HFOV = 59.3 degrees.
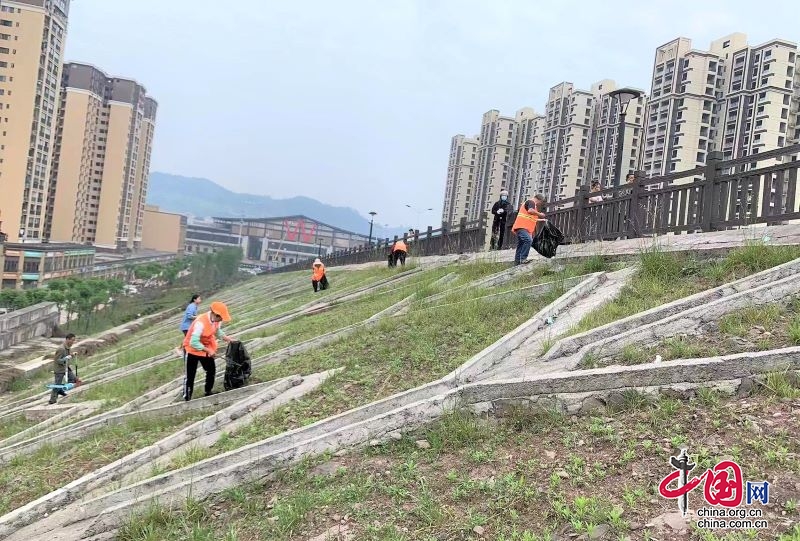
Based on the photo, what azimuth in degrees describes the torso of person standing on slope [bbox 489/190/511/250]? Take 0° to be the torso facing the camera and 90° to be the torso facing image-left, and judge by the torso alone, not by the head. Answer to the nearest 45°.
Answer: approximately 0°

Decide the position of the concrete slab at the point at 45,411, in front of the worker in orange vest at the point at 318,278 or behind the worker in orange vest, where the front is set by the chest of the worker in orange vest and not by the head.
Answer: in front

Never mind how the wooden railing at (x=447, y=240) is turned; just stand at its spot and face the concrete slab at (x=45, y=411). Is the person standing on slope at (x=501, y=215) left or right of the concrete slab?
left

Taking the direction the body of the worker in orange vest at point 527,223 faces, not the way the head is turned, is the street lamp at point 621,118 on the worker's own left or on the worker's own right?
on the worker's own left

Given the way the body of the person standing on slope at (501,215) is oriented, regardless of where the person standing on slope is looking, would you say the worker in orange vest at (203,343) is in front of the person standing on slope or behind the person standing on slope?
in front

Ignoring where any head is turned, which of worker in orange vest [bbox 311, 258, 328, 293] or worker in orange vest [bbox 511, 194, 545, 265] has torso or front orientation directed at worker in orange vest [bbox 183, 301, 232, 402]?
worker in orange vest [bbox 311, 258, 328, 293]
